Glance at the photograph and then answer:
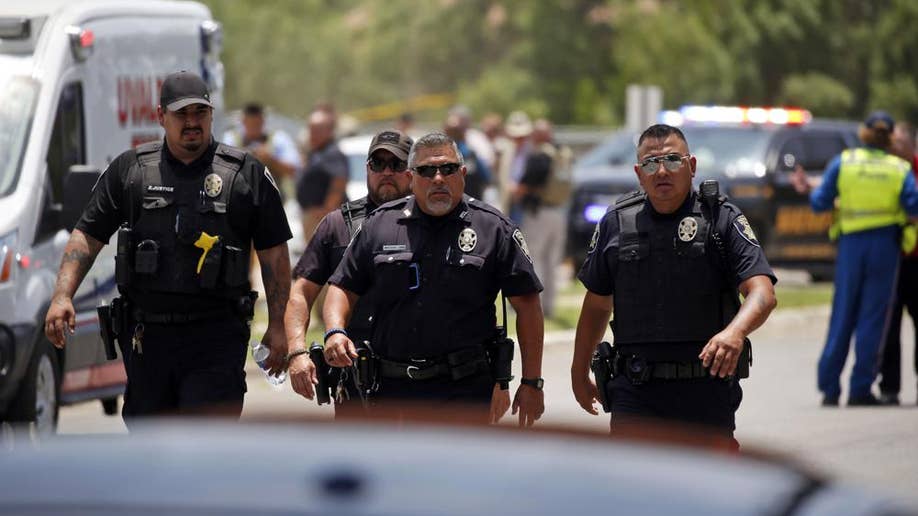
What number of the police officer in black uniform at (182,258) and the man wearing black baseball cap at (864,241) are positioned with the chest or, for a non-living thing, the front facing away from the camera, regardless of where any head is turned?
1

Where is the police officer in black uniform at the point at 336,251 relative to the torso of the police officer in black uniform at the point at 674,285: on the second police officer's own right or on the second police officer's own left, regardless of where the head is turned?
on the second police officer's own right

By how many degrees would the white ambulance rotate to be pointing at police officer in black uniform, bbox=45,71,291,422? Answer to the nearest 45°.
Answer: approximately 45° to its left

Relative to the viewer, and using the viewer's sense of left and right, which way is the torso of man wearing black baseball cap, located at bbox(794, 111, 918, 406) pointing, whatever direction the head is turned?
facing away from the viewer

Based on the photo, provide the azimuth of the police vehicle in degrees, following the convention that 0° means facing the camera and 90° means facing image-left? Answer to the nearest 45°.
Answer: approximately 45°

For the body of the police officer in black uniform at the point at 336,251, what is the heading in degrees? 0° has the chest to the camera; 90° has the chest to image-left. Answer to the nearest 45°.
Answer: approximately 0°

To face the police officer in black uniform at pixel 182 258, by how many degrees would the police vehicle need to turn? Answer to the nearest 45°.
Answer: approximately 45° to its left

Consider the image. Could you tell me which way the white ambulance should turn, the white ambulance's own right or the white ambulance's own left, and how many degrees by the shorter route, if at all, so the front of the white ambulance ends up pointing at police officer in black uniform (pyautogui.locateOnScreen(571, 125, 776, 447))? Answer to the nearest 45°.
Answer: approximately 90° to the white ambulance's own left

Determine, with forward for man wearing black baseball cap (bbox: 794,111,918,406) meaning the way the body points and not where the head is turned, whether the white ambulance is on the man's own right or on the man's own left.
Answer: on the man's own left

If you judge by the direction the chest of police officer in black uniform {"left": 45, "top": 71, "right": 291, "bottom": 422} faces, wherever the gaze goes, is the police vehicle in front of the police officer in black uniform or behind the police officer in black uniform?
behind
